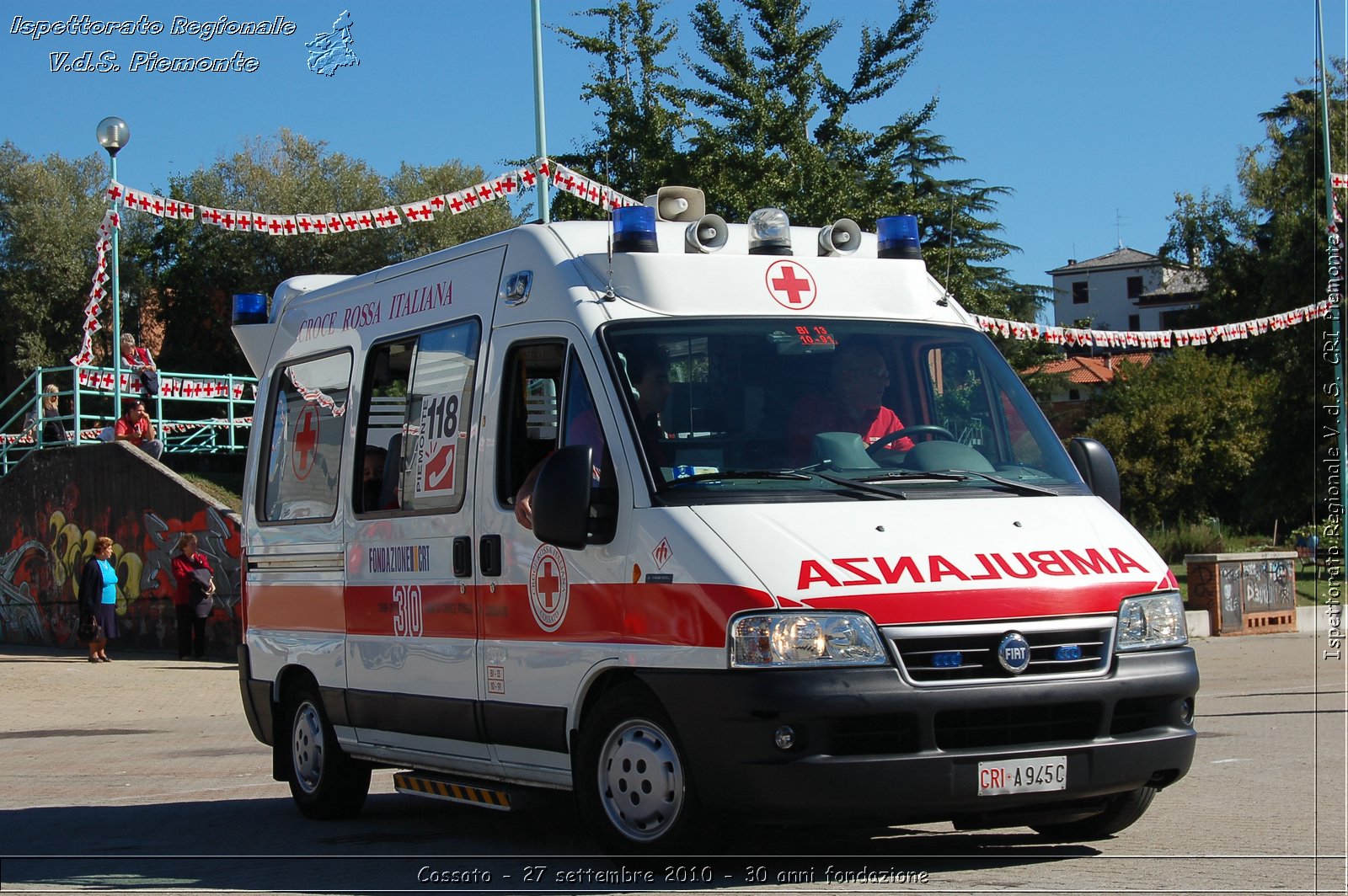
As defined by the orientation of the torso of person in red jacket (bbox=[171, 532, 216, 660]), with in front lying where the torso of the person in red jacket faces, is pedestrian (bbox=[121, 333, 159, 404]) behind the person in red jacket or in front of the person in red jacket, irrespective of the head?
behind

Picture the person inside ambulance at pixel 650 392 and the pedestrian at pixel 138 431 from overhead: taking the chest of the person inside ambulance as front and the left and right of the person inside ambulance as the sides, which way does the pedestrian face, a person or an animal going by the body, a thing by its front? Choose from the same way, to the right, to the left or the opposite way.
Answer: the same way

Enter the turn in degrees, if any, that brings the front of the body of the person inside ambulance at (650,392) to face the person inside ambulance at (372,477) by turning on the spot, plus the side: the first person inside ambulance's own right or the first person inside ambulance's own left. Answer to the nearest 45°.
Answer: approximately 180°

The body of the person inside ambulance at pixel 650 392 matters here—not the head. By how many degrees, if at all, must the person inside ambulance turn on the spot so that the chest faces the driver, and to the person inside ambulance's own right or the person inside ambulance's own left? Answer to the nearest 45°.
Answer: approximately 45° to the person inside ambulance's own left

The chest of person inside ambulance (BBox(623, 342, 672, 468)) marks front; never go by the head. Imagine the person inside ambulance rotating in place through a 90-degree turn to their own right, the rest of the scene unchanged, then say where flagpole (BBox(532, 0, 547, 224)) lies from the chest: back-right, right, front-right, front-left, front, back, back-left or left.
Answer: back-right

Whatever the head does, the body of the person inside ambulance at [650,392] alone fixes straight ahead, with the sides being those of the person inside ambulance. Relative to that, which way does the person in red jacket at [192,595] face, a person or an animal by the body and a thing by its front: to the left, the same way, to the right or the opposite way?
the same way

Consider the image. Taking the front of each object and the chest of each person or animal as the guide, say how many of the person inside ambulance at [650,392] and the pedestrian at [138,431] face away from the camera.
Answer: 0

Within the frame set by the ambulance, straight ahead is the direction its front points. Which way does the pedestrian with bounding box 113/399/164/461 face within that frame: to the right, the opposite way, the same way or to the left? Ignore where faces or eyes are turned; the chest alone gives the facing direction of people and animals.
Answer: the same way

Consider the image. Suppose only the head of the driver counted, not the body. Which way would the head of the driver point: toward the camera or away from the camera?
toward the camera

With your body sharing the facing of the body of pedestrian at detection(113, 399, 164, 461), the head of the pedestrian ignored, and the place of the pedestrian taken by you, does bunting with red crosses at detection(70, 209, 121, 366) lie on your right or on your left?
on your right

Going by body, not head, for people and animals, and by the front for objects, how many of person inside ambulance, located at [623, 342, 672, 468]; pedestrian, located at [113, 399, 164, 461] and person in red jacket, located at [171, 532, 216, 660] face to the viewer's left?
0

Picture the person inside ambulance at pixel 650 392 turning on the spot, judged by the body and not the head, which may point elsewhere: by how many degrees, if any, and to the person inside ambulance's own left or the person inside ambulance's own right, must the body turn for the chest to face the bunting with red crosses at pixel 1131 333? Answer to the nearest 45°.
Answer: approximately 135° to the person inside ambulance's own left

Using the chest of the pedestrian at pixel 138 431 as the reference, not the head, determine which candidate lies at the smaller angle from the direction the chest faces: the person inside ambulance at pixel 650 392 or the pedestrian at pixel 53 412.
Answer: the person inside ambulance

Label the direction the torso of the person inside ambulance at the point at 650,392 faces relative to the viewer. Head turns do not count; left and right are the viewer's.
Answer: facing the viewer and to the right of the viewer

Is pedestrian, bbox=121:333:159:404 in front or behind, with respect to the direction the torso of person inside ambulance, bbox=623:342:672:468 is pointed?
behind

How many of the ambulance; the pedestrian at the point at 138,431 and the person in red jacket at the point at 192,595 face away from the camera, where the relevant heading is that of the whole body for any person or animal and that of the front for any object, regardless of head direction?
0

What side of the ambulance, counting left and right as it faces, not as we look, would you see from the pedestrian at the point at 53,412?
back

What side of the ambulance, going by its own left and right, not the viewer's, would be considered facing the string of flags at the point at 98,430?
back
